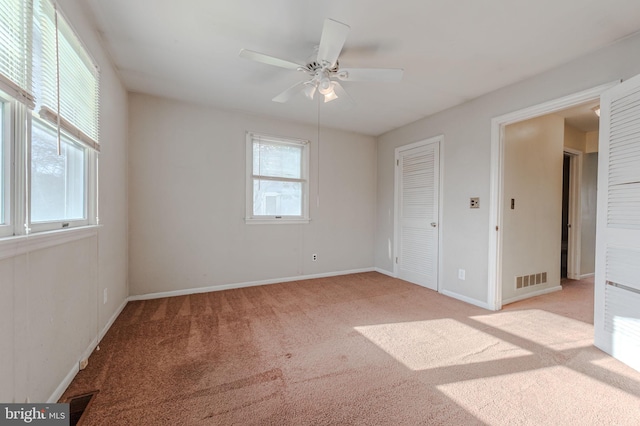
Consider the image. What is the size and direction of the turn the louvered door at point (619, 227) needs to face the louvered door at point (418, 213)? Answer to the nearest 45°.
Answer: approximately 45° to its right

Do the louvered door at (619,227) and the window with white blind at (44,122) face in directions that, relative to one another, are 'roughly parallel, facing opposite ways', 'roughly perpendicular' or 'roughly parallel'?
roughly parallel, facing opposite ways

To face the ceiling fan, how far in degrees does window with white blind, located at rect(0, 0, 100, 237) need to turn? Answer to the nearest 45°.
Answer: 0° — it already faces it

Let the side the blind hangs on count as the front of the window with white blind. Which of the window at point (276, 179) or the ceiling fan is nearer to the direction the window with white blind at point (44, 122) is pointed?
the ceiling fan

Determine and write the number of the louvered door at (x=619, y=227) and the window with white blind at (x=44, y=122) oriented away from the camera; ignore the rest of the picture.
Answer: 0

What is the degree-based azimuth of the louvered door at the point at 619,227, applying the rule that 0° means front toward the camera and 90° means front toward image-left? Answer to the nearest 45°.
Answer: approximately 45°

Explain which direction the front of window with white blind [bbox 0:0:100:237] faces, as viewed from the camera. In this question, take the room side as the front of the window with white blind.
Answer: facing the viewer and to the right of the viewer

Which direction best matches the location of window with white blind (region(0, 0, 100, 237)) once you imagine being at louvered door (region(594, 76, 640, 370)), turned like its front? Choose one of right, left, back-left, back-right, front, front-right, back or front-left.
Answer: front

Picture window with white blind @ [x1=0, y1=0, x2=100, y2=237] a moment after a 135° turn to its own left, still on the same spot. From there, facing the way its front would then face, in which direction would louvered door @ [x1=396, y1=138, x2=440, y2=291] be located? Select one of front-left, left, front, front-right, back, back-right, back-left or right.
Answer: right

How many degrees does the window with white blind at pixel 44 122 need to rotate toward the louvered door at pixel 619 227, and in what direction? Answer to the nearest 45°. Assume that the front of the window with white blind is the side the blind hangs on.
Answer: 0° — it already faces it

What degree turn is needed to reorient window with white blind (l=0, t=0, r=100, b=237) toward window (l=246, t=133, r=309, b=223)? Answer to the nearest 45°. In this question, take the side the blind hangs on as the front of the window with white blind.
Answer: approximately 90° to its left

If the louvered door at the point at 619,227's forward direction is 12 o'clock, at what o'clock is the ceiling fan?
The ceiling fan is roughly at 12 o'clock from the louvered door.
